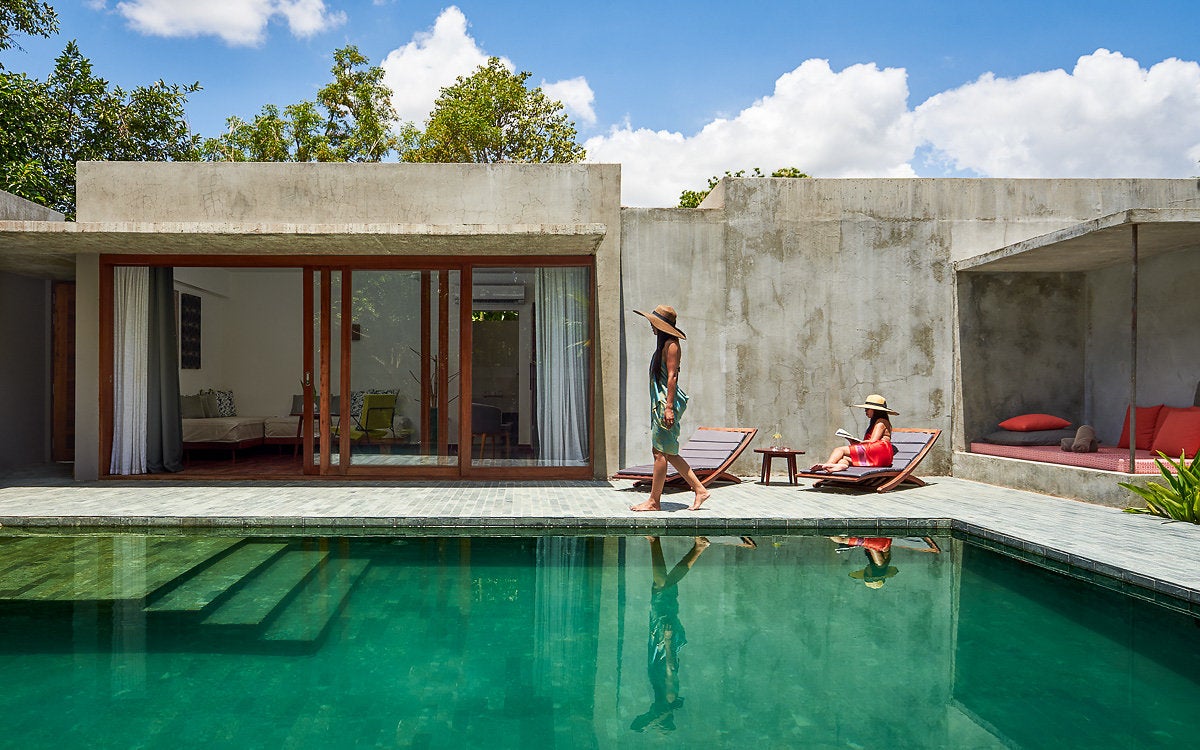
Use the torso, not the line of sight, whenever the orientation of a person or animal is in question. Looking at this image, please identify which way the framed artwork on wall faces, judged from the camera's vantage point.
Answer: facing the viewer

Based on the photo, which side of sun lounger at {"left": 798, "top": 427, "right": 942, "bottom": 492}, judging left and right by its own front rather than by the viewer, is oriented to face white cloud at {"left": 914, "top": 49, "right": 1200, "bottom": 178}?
right

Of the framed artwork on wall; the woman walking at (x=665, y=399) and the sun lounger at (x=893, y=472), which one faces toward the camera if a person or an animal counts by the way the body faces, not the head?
the framed artwork on wall

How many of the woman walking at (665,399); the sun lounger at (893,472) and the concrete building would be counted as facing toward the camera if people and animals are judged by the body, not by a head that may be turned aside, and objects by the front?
1

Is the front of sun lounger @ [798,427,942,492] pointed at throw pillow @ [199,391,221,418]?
yes

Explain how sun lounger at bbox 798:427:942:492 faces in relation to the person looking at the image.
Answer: facing to the left of the viewer

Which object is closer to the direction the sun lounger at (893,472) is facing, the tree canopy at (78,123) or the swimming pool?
the tree canopy

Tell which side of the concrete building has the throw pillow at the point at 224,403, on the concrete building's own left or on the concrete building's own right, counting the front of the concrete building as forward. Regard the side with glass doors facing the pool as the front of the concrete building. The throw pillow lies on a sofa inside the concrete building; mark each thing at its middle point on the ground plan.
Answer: on the concrete building's own right

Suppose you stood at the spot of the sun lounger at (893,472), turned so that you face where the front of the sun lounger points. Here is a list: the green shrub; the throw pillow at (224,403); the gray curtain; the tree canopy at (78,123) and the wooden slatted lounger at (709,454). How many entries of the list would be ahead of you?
4

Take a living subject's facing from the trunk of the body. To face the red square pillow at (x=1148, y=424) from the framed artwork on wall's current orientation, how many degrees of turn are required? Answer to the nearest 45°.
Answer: approximately 45° to its left

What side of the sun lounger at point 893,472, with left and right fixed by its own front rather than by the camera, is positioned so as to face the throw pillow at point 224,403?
front

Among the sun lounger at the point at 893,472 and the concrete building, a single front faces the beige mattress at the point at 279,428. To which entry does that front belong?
the sun lounger

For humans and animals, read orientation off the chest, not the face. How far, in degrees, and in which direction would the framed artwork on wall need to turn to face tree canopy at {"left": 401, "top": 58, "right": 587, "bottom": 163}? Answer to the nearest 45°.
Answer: approximately 135° to its left

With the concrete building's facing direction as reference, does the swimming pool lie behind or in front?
in front
